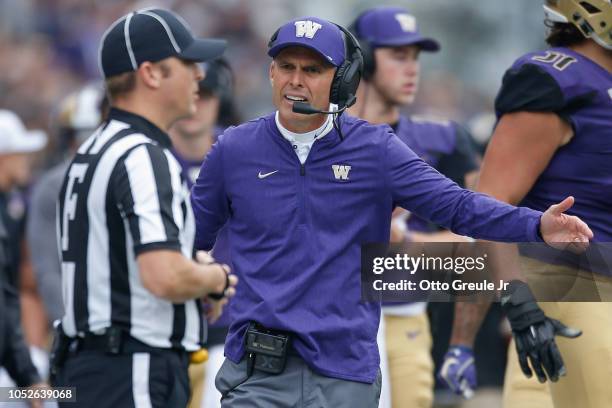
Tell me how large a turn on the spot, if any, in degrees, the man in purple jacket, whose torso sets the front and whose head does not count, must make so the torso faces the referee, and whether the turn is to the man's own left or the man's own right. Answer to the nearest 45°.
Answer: approximately 90° to the man's own right

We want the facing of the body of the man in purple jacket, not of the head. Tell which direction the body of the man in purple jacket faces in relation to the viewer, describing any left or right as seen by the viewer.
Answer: facing the viewer

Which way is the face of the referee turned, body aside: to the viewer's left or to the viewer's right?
to the viewer's right

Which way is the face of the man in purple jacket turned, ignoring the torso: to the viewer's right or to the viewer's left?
to the viewer's left
